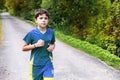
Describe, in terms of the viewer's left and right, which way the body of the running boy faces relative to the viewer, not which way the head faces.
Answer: facing the viewer and to the right of the viewer
